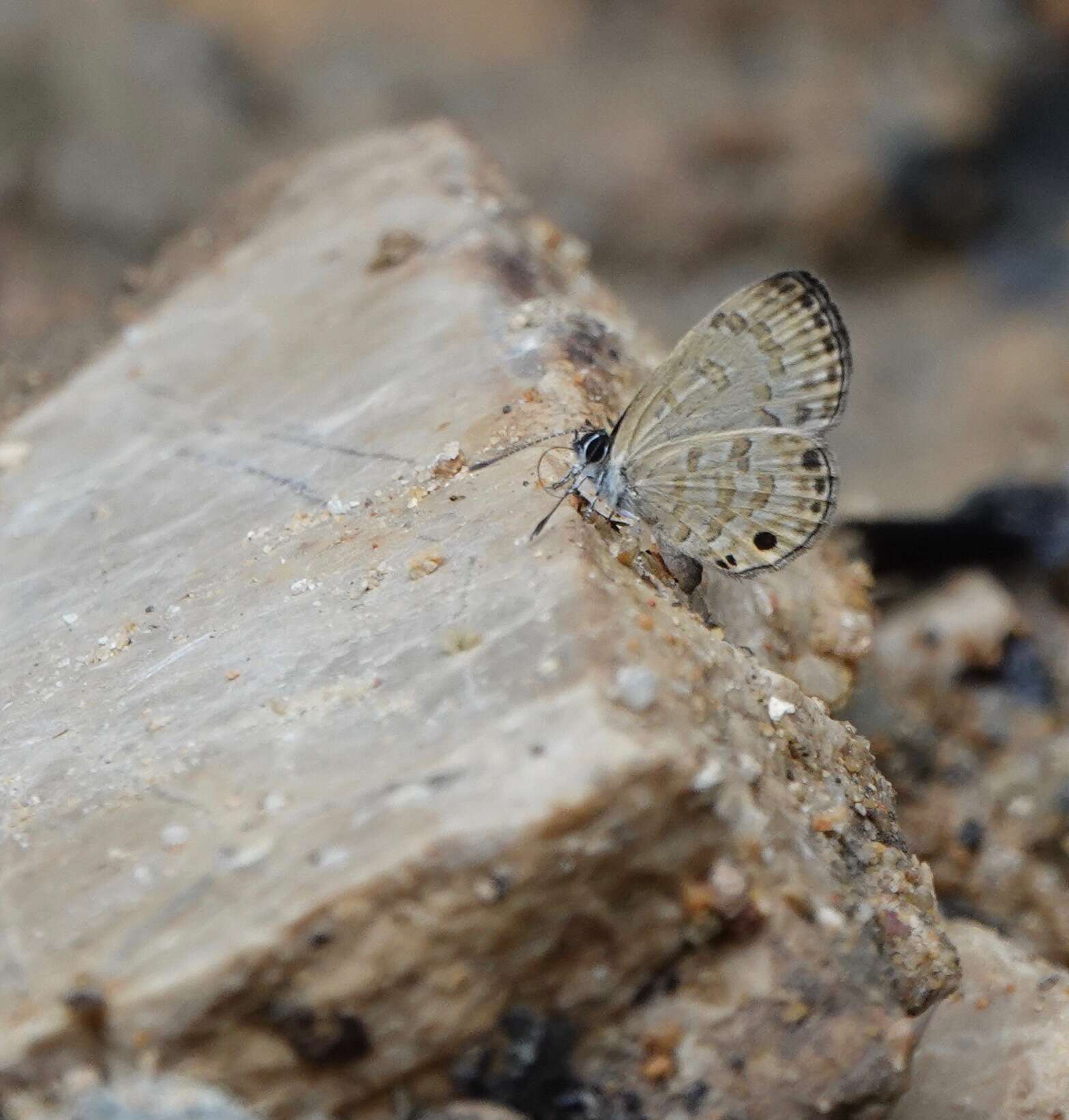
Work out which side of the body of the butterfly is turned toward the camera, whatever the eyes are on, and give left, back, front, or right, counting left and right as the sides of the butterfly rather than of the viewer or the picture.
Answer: left

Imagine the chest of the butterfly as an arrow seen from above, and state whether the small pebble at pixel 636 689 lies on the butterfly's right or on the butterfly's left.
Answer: on the butterfly's left
